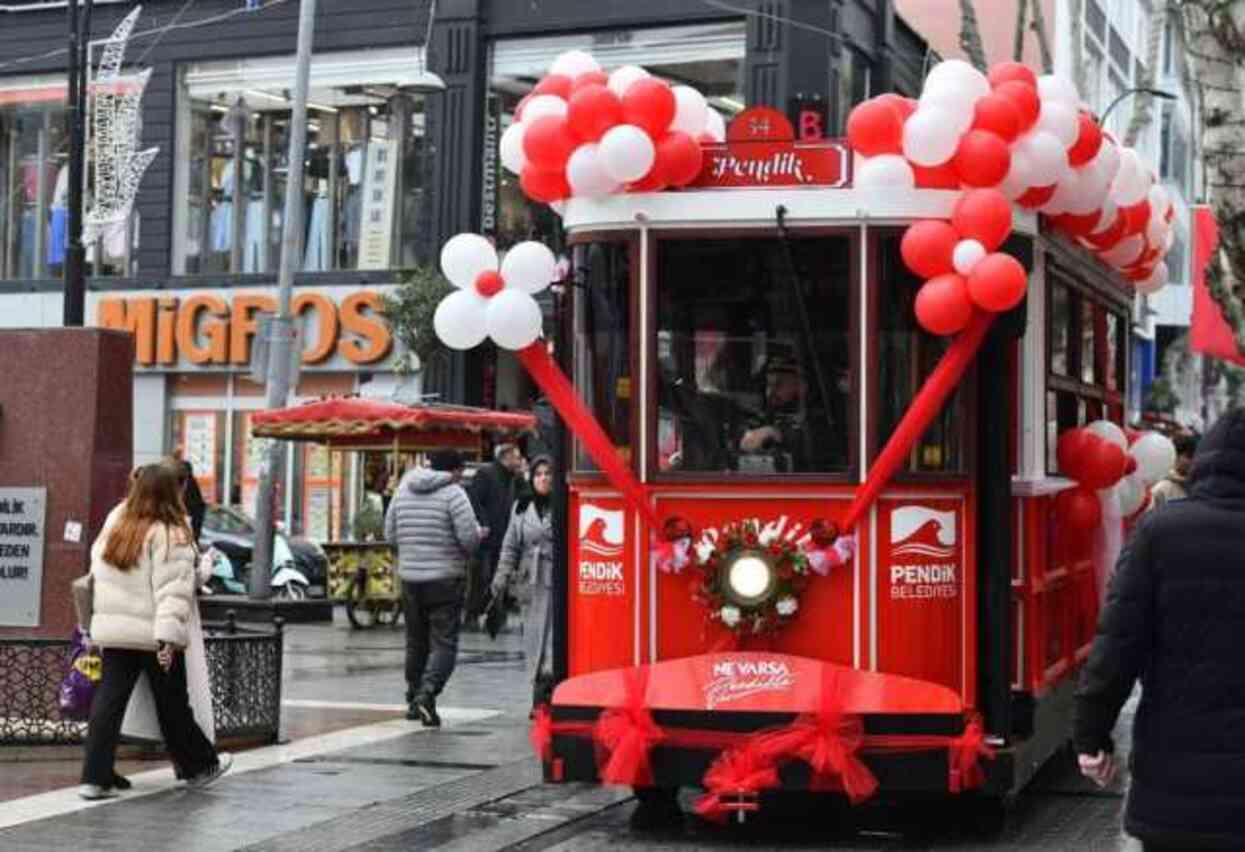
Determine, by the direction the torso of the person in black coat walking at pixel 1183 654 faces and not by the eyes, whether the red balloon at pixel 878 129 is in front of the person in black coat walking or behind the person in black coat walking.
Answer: in front

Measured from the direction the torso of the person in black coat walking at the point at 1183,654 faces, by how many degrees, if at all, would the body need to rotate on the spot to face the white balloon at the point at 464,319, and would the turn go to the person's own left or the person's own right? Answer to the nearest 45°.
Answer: approximately 45° to the person's own left

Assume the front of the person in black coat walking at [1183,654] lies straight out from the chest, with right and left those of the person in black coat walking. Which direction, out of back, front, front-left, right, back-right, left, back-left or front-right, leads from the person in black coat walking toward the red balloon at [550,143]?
front-left

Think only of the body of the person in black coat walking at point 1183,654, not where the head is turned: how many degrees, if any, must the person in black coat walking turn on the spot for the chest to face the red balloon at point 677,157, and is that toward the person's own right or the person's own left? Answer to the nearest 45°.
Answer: approximately 45° to the person's own left

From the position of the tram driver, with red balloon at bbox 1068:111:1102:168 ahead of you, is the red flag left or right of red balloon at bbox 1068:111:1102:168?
left

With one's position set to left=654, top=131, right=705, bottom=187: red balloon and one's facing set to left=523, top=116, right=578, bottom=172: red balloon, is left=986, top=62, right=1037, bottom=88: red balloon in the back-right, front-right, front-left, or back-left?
back-right

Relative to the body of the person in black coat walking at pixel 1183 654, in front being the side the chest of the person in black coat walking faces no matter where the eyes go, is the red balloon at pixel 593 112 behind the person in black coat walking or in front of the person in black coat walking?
in front

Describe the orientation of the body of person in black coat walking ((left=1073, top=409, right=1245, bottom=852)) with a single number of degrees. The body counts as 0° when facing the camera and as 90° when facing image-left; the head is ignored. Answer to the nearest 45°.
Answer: approximately 180°

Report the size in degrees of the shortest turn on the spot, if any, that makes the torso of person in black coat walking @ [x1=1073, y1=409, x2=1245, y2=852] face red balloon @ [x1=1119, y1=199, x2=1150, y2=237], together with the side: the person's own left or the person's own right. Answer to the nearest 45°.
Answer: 0° — they already face it

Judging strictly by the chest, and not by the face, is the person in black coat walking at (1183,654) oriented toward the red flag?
yes

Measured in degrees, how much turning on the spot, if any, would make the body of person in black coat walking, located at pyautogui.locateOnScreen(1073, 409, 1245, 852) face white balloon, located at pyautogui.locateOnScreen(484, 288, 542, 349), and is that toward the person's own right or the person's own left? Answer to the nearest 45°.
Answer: approximately 45° to the person's own left
